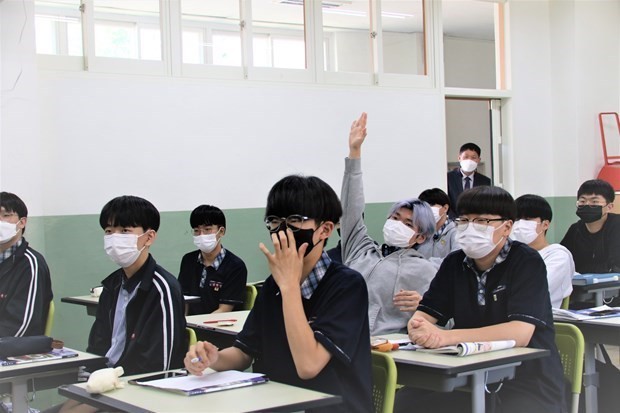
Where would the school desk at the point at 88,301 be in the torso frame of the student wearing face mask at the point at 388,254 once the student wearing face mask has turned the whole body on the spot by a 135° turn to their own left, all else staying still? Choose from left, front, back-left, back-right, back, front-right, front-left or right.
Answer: back-left

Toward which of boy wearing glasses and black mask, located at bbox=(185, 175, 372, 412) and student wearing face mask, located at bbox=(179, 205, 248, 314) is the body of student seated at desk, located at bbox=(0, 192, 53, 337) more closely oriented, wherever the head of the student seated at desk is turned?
the boy wearing glasses and black mask

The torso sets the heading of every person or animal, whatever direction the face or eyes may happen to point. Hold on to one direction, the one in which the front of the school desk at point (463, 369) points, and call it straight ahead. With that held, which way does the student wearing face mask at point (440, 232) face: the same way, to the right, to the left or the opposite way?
the opposite way

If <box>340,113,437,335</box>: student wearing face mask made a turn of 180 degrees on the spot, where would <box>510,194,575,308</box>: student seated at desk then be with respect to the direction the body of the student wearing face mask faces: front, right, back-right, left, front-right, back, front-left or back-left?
front

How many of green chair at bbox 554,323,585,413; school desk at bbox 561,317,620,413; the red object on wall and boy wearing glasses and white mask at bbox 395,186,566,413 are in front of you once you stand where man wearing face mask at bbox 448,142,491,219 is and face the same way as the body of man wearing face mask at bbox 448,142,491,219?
3

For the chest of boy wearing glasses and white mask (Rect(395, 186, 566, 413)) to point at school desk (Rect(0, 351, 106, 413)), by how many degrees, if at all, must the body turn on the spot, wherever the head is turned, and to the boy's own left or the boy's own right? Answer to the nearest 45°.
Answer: approximately 45° to the boy's own right

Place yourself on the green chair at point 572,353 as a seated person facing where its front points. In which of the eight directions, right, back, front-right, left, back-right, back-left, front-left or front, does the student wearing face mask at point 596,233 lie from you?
back-right

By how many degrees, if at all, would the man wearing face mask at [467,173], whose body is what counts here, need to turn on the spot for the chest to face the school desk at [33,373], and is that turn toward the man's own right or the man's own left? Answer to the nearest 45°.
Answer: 0° — they already face it

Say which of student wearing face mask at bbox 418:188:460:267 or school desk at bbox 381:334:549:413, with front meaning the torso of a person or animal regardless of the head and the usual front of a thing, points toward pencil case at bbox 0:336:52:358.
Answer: the student wearing face mask

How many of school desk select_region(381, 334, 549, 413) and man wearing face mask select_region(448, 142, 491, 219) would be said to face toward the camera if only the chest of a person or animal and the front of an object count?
1

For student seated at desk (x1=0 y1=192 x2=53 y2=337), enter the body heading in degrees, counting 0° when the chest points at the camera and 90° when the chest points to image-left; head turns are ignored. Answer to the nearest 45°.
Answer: approximately 45°

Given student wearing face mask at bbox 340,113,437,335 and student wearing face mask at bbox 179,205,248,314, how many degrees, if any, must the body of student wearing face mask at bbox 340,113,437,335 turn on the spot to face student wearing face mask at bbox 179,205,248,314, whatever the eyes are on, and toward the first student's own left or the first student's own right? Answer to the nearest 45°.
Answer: approximately 90° to the first student's own right
